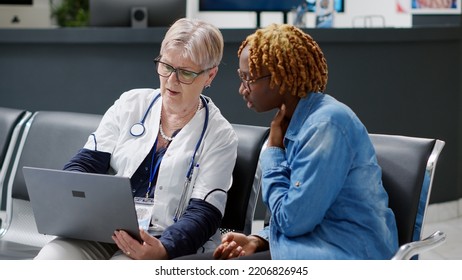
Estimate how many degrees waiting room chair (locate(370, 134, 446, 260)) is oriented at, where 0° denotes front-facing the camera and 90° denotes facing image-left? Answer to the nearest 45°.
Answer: approximately 45°

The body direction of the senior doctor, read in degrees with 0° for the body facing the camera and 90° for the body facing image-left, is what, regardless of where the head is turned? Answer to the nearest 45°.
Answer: approximately 45°

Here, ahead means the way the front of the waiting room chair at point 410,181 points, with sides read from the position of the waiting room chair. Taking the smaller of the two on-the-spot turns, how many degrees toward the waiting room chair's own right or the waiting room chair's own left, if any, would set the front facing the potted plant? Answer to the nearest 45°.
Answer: approximately 90° to the waiting room chair's own right

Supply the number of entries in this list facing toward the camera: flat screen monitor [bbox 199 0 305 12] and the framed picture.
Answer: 2

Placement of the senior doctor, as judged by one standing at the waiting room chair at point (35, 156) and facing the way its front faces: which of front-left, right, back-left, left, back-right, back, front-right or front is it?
left

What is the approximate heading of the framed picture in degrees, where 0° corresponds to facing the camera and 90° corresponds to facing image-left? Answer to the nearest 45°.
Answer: approximately 0°

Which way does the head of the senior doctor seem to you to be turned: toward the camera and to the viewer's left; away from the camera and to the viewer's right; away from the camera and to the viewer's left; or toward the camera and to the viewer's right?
toward the camera and to the viewer's left

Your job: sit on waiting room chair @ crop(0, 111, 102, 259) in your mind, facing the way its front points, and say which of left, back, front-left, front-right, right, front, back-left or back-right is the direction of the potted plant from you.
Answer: back-right

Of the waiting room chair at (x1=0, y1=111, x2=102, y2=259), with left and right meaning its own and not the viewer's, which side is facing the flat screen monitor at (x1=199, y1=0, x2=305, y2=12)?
back
